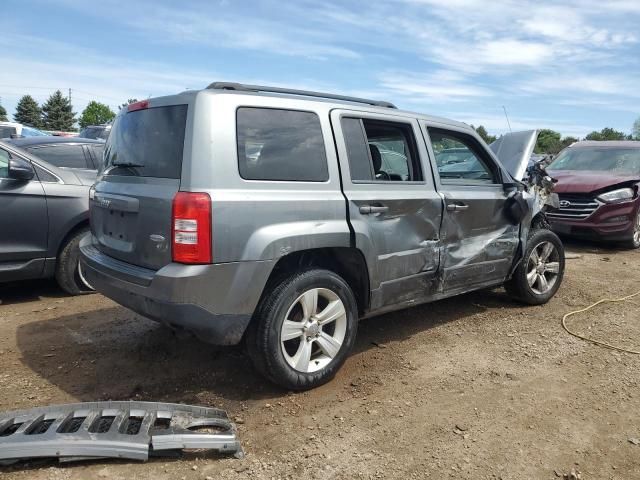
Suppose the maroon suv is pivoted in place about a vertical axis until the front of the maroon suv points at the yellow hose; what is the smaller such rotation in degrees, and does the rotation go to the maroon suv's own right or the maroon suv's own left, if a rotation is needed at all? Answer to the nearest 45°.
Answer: approximately 45° to the maroon suv's own left

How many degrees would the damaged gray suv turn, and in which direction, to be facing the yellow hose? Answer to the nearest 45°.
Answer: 0° — it already faces it

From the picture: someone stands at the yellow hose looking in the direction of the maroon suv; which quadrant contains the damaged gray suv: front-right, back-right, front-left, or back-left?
back-left

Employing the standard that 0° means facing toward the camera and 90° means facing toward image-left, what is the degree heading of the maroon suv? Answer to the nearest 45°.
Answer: approximately 45°

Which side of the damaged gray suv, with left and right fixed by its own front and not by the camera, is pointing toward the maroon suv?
front

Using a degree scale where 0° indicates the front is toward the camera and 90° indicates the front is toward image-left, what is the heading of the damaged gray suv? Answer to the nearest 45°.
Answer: approximately 225°
